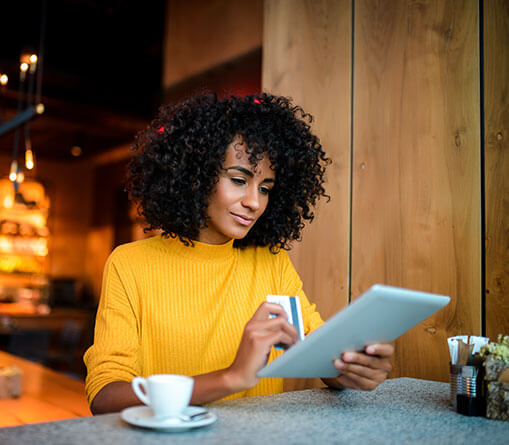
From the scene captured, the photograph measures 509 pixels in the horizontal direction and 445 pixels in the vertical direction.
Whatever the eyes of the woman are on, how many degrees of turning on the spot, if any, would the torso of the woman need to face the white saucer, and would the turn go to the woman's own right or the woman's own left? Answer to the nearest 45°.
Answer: approximately 45° to the woman's own right

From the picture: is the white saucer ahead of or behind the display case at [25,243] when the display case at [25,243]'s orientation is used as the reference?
ahead

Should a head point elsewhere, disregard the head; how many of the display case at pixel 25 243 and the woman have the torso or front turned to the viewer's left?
0

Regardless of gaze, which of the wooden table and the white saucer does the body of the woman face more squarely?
the white saucer

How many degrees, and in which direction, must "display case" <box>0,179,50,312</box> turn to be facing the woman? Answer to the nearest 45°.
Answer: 0° — it already faces them

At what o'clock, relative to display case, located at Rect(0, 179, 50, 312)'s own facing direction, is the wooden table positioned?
The wooden table is roughly at 12 o'clock from the display case.

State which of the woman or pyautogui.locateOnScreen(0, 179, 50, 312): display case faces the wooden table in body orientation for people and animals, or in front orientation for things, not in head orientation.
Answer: the display case

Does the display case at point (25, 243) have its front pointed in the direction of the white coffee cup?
yes
